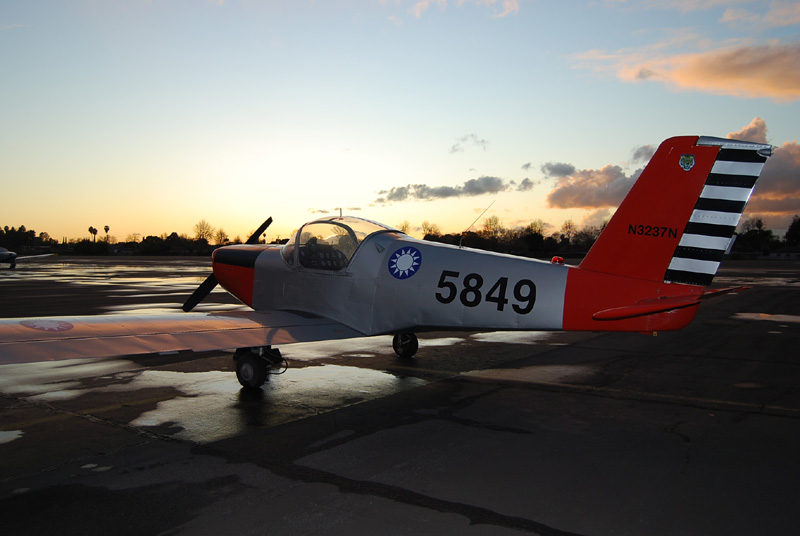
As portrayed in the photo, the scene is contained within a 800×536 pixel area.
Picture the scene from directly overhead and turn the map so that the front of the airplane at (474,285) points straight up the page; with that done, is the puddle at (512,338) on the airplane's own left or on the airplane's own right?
on the airplane's own right

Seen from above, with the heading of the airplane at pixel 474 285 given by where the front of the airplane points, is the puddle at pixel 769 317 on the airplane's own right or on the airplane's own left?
on the airplane's own right

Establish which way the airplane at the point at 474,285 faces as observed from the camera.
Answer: facing away from the viewer and to the left of the viewer

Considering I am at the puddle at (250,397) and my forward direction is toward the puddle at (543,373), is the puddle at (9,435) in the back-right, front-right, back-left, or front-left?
back-right

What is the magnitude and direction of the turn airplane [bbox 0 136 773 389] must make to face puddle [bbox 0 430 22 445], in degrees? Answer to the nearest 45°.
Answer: approximately 45° to its left
